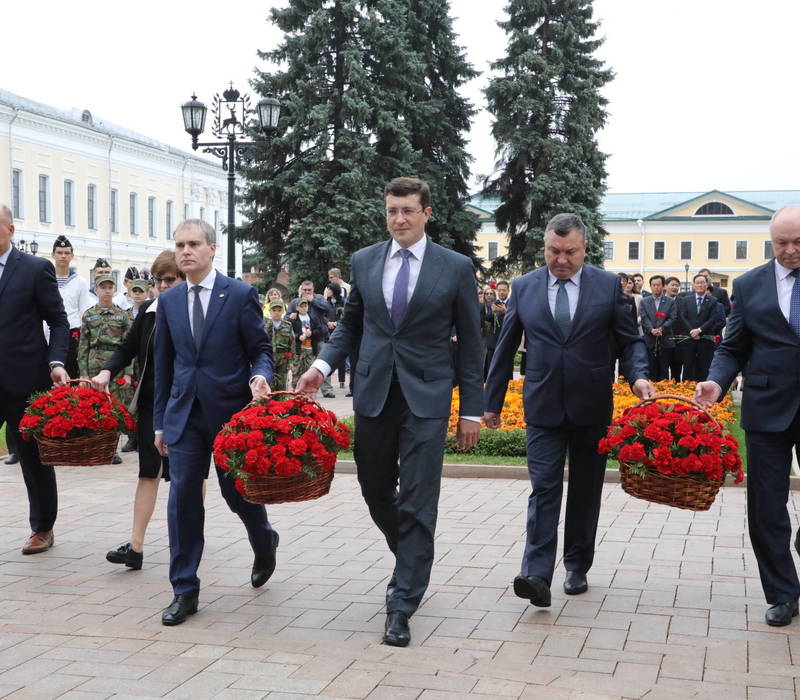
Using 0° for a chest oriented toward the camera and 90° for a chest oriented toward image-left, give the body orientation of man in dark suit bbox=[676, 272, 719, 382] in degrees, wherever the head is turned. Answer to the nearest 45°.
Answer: approximately 0°

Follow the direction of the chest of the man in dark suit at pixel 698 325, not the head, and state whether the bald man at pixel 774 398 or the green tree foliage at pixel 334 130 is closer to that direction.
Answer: the bald man

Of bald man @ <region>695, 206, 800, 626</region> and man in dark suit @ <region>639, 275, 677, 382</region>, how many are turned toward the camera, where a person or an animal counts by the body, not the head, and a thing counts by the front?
2

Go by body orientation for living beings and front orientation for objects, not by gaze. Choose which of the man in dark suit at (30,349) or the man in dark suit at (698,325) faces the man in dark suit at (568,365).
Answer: the man in dark suit at (698,325)

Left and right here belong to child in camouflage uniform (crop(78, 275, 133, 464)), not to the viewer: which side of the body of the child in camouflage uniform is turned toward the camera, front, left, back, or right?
front
